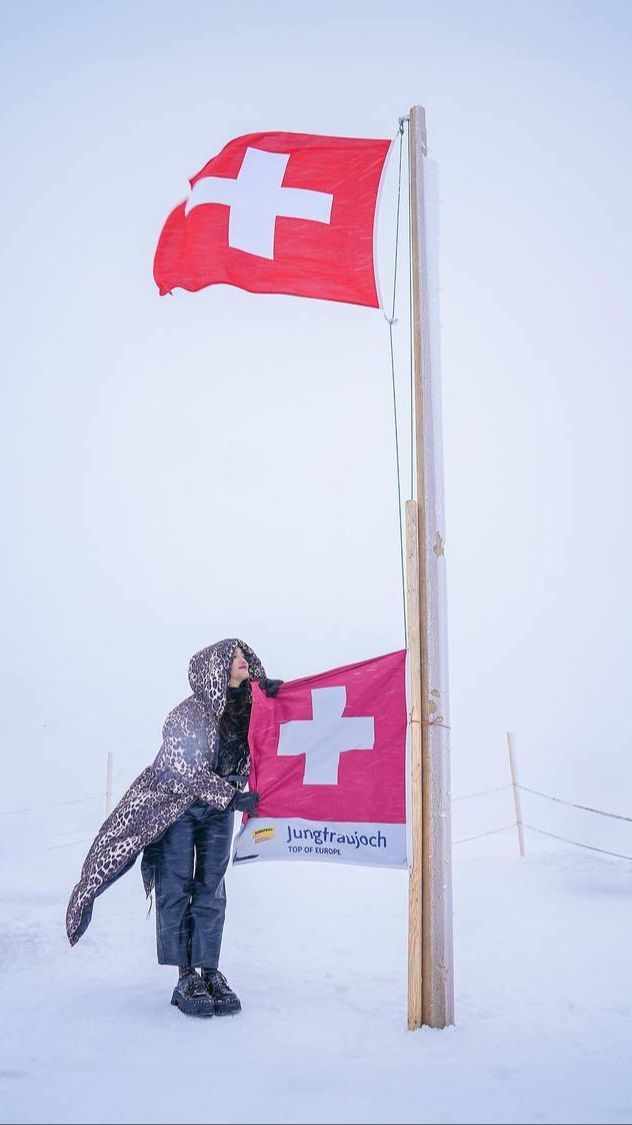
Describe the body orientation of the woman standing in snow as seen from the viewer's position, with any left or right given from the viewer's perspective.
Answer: facing the viewer and to the right of the viewer

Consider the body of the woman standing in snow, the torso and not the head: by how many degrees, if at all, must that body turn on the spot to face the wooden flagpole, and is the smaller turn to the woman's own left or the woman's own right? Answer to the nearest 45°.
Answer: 0° — they already face it
